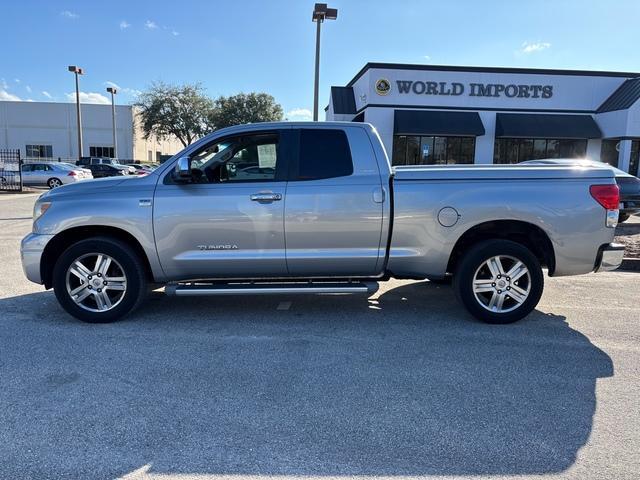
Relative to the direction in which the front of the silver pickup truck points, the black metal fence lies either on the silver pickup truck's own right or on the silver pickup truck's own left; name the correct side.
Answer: on the silver pickup truck's own right

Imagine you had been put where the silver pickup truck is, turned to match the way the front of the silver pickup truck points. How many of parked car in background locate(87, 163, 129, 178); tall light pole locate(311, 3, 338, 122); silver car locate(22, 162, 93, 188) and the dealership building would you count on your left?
0

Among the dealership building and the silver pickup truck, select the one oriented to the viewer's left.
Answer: the silver pickup truck

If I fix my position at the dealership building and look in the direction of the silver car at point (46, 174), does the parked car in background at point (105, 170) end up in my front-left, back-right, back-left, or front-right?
front-right

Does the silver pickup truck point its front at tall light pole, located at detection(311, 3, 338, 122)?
no

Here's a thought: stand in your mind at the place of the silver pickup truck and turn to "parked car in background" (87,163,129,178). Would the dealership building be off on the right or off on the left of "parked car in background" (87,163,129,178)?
right

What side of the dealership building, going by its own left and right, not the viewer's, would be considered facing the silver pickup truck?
front

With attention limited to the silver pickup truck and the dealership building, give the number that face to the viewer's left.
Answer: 1

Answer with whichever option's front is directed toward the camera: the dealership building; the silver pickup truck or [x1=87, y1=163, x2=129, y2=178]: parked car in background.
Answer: the dealership building

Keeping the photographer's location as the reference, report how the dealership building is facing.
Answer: facing the viewer

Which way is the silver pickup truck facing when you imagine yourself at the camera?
facing to the left of the viewer

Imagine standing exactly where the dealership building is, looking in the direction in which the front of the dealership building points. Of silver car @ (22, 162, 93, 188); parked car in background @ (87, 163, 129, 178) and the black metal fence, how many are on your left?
0

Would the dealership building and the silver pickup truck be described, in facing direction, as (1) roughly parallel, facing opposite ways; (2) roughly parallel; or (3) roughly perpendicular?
roughly perpendicular
